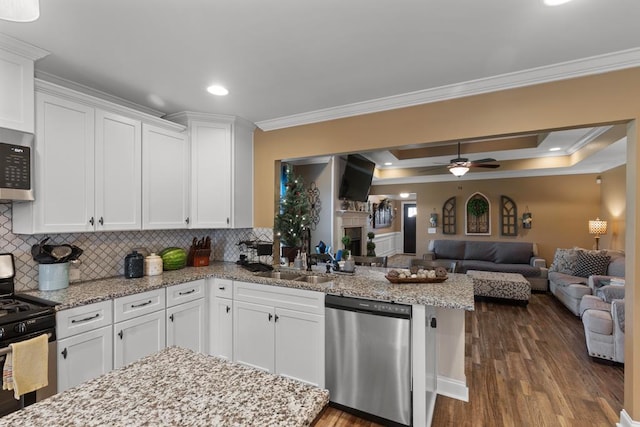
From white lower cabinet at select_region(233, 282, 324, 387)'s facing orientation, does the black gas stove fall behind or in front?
in front

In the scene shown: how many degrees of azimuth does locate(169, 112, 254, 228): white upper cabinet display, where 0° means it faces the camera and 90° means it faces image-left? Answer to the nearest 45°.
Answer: approximately 0°

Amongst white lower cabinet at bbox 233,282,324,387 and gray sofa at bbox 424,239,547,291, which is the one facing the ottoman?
the gray sofa

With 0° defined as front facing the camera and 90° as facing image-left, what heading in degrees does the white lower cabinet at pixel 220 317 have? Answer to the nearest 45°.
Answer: approximately 45°

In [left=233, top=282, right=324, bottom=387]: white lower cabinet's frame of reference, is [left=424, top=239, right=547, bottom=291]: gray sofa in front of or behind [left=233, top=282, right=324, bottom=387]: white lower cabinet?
behind

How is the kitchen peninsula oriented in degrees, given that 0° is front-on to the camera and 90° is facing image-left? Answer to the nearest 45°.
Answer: approximately 45°

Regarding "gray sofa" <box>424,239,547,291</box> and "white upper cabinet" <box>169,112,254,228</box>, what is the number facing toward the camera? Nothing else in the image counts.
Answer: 2

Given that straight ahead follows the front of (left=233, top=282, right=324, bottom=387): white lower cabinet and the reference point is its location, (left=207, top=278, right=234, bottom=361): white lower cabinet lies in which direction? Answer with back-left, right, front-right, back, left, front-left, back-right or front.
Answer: right

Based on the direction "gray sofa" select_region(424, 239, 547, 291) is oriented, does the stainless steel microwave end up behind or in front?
in front

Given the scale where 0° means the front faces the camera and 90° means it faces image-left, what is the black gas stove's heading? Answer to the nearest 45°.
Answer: approximately 315°
